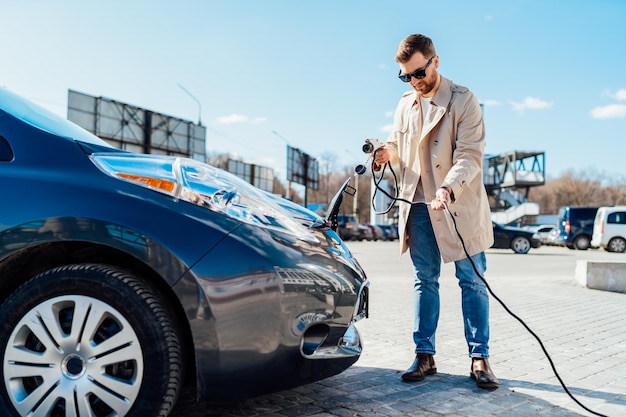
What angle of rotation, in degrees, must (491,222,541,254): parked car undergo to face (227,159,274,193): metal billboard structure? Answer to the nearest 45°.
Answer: approximately 135° to its left

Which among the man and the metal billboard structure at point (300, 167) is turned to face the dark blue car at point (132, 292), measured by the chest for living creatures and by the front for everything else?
the man

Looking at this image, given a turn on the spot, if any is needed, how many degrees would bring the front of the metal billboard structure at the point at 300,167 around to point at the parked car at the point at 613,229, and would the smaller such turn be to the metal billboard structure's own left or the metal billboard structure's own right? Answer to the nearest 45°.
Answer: approximately 180°

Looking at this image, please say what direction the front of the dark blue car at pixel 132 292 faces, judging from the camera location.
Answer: facing to the right of the viewer

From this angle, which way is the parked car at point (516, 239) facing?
to the viewer's right

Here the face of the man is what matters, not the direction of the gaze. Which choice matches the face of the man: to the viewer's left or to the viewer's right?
to the viewer's left

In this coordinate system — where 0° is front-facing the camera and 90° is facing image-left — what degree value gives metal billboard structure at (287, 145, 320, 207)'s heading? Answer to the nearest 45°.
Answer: approximately 135°

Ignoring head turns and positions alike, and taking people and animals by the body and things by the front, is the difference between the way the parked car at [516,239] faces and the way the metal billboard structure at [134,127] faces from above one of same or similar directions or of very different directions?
very different directions

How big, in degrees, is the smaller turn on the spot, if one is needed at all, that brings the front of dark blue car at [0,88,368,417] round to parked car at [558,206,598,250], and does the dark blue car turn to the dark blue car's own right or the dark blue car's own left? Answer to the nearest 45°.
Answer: approximately 45° to the dark blue car's own left

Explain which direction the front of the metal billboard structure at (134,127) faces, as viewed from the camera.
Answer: facing away from the viewer and to the left of the viewer

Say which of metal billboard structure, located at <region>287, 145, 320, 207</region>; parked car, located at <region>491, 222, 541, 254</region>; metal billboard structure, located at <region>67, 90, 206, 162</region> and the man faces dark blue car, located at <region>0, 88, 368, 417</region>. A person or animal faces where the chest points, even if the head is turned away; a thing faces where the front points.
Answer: the man
